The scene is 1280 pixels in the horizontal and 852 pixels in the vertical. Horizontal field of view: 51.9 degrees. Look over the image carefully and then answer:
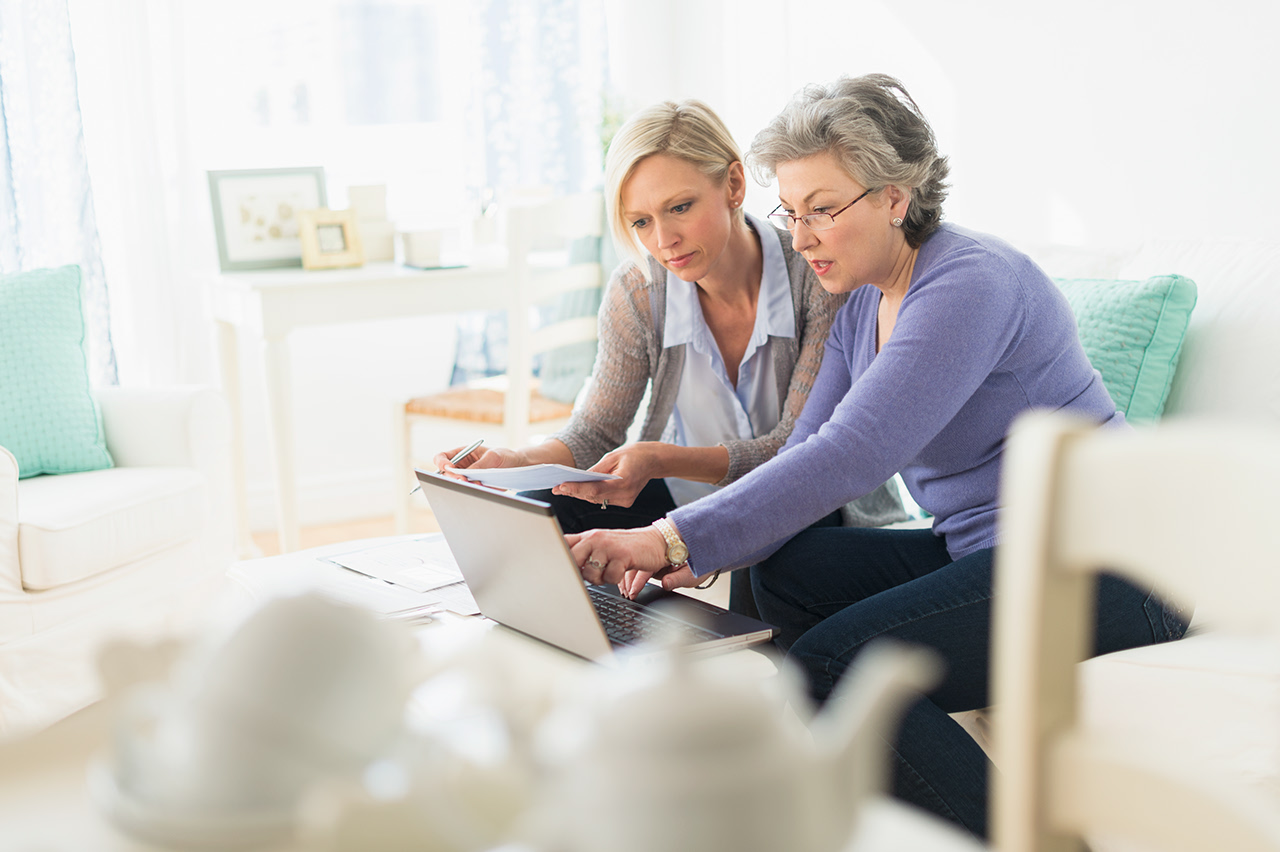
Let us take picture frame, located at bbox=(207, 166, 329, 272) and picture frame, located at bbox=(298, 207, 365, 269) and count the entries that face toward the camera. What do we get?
2

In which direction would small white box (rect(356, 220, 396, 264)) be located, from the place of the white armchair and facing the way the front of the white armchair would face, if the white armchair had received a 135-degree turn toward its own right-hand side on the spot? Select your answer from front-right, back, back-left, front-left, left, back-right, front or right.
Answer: back-right

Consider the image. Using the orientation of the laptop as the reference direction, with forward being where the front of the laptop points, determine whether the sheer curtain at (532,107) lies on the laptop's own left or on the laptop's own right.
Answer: on the laptop's own left

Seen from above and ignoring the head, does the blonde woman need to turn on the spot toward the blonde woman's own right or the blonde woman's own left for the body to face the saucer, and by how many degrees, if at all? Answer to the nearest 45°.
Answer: approximately 45° to the blonde woman's own left

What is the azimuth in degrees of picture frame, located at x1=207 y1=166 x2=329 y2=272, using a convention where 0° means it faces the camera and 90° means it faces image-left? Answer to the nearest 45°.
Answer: approximately 0°

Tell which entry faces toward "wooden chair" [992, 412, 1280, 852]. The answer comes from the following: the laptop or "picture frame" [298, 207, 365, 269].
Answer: the picture frame

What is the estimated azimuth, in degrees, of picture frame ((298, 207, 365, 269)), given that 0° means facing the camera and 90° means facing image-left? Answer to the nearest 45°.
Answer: approximately 0°

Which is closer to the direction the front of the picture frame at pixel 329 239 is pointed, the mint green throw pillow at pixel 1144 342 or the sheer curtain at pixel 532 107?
the mint green throw pillow

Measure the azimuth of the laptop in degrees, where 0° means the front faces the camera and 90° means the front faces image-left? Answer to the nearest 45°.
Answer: approximately 225°

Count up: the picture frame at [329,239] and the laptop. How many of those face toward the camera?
1
